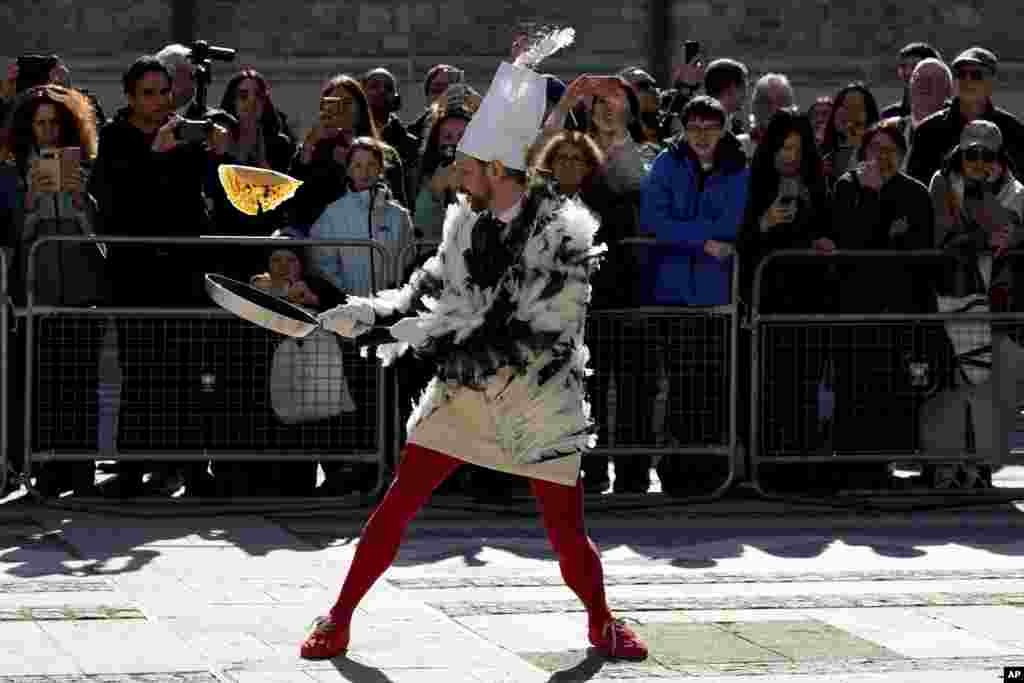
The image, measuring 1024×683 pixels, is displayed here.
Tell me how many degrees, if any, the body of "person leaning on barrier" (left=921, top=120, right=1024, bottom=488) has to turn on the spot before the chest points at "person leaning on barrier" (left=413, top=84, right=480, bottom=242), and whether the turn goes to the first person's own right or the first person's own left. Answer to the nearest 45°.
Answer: approximately 90° to the first person's own right

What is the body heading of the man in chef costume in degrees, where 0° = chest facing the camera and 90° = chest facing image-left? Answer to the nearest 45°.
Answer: approximately 45°

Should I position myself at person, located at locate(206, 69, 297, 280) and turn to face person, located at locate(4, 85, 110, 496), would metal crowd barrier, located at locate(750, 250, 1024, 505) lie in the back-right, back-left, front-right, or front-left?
back-left

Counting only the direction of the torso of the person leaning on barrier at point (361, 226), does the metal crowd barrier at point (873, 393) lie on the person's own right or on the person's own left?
on the person's own left
